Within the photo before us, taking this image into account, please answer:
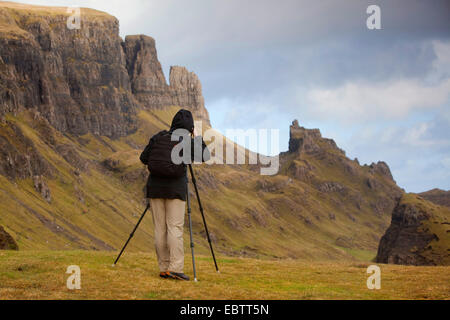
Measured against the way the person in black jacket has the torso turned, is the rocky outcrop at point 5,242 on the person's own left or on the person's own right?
on the person's own left

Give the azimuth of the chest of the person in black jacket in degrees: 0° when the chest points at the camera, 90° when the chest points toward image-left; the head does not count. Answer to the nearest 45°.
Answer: approximately 225°

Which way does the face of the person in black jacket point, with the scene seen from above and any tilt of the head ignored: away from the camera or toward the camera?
away from the camera
